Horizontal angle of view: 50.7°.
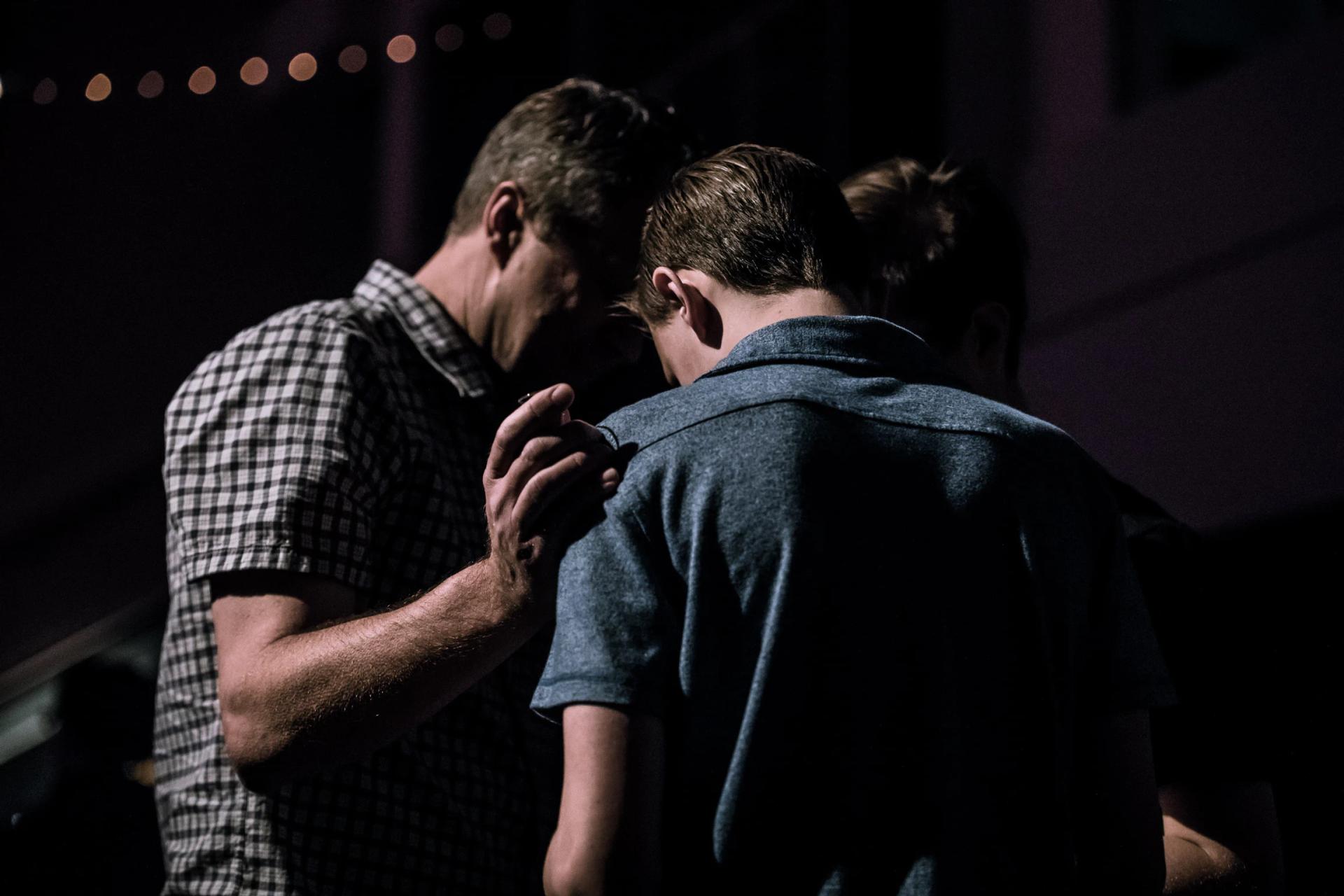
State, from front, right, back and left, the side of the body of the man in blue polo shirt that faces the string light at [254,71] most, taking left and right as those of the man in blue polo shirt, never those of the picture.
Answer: front

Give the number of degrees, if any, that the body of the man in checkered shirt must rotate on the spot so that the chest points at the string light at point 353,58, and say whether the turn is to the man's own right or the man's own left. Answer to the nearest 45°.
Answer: approximately 90° to the man's own left

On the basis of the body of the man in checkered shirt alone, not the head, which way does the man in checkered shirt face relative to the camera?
to the viewer's right

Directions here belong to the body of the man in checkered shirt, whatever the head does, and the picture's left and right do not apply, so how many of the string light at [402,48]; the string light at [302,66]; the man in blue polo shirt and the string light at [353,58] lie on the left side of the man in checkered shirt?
3

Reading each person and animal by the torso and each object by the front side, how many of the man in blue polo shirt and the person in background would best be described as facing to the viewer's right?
0

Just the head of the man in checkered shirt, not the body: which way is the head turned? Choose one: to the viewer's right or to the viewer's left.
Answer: to the viewer's right

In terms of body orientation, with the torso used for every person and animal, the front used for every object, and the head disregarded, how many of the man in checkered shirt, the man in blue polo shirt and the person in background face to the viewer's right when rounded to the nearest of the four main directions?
1

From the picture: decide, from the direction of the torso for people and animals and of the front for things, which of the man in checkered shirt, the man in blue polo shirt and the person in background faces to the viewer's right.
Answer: the man in checkered shirt

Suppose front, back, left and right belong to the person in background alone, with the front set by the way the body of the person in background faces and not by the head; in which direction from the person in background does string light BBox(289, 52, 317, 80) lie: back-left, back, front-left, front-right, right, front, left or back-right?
right

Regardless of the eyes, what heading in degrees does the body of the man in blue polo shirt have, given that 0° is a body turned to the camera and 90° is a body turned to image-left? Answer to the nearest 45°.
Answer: approximately 135°

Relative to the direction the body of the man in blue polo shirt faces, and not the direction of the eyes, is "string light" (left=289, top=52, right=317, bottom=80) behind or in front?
in front

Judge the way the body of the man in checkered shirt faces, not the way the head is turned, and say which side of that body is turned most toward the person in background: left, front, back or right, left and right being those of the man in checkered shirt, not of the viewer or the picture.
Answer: front
